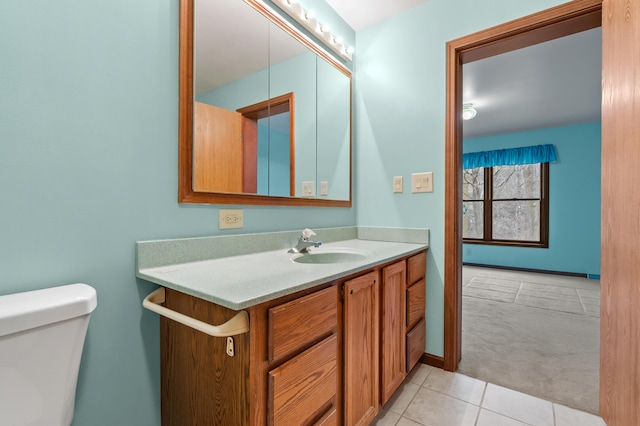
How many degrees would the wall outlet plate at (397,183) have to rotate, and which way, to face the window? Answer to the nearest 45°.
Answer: approximately 135° to its left

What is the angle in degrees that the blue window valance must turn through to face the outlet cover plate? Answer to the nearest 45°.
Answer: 0° — it already faces it

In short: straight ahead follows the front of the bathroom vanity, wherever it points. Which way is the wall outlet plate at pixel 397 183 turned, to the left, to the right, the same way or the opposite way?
to the right

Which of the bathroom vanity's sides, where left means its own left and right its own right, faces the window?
left

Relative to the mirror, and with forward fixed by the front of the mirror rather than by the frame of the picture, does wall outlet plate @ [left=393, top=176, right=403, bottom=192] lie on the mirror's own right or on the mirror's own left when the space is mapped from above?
on the mirror's own left
